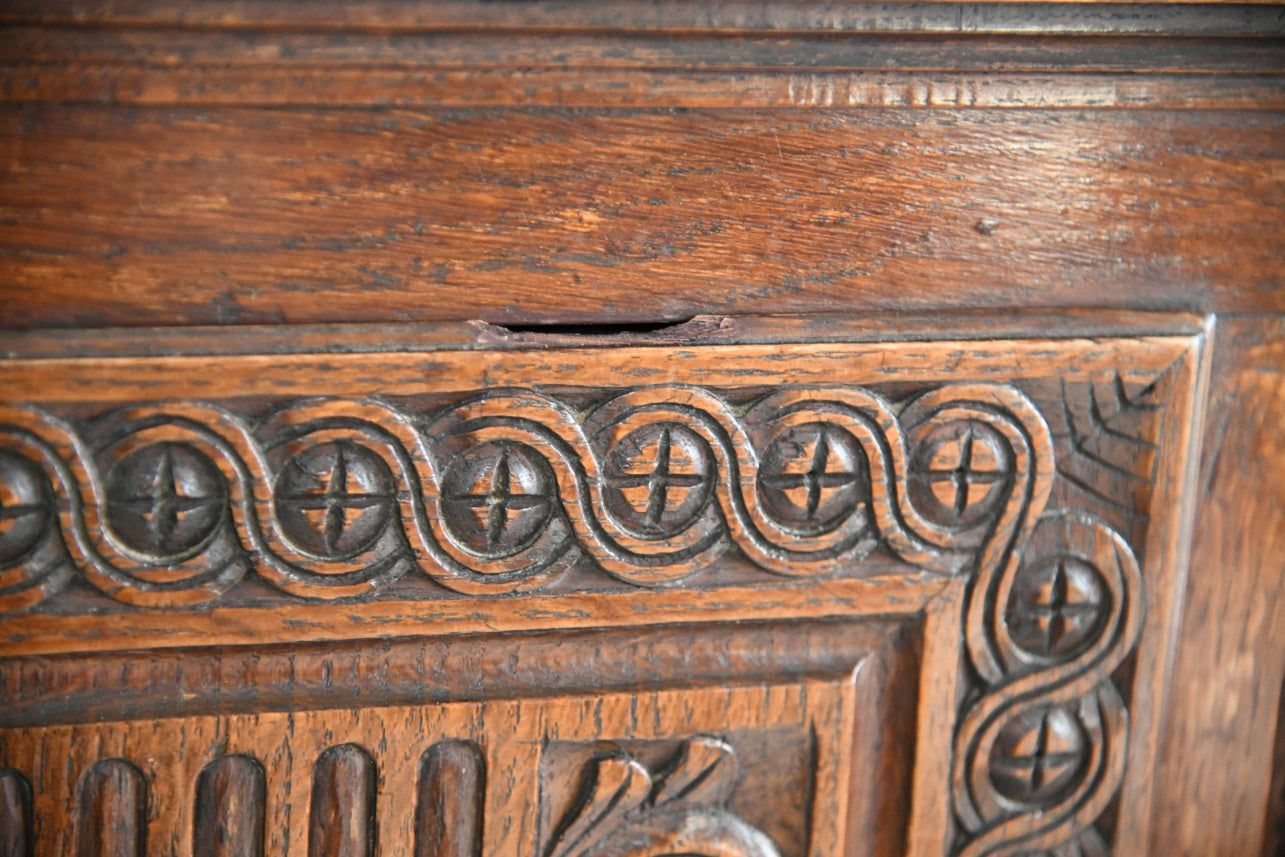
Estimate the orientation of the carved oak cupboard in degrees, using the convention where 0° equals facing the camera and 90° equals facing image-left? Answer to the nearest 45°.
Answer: approximately 0°
